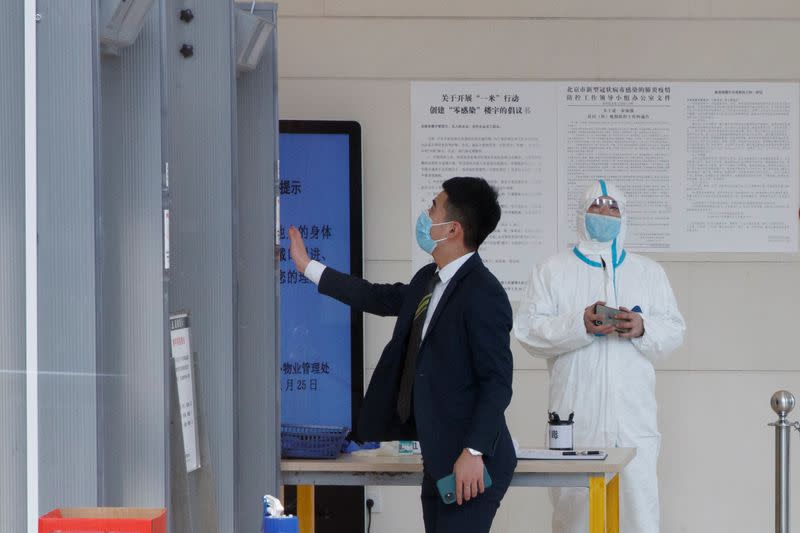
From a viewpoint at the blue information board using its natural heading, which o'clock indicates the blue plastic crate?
The blue plastic crate is roughly at 12 o'clock from the blue information board.

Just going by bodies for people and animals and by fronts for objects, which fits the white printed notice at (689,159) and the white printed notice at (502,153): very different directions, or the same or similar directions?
same or similar directions

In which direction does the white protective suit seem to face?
toward the camera

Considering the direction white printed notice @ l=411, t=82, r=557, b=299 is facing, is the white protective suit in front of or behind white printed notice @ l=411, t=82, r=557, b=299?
in front

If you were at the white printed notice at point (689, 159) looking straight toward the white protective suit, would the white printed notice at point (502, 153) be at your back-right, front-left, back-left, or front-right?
front-right

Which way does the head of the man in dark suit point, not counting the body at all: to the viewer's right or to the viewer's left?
to the viewer's left

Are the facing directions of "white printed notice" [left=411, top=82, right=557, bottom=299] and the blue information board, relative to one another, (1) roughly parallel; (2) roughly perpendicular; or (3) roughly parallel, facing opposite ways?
roughly parallel

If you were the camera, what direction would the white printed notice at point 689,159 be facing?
facing the viewer

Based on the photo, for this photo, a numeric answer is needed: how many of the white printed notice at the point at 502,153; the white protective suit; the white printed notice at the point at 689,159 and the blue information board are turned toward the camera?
4

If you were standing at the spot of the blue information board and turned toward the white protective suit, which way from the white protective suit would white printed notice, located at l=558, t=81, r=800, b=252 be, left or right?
left

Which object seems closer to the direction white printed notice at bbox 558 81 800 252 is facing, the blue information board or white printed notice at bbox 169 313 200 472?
the white printed notice
